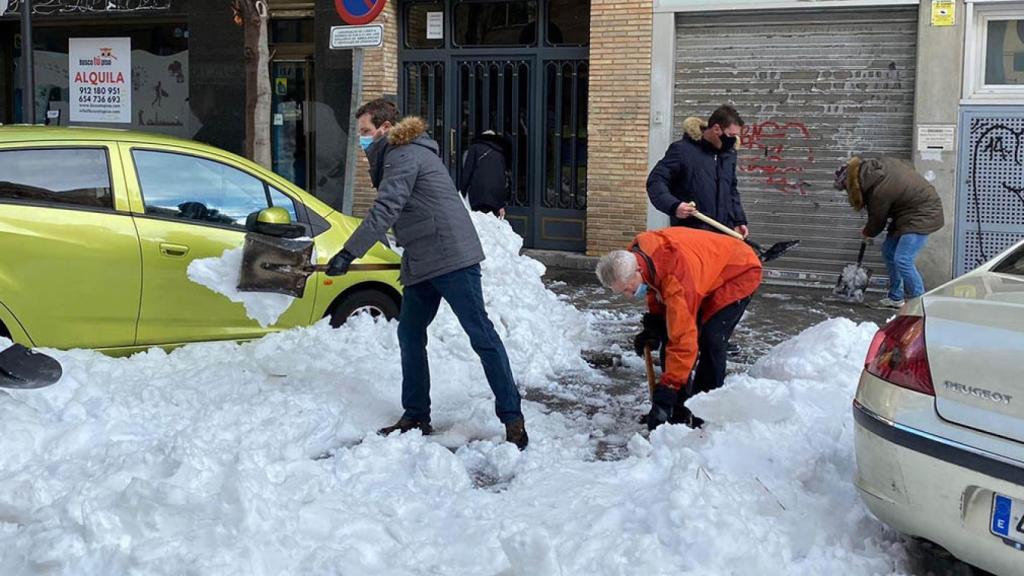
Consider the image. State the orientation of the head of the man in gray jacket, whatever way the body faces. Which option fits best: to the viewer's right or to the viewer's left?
to the viewer's left

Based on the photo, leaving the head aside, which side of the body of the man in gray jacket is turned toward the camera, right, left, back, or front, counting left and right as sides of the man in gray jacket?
left

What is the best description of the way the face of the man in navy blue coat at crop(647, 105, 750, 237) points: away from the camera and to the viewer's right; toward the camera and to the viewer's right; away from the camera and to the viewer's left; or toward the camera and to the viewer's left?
toward the camera and to the viewer's right

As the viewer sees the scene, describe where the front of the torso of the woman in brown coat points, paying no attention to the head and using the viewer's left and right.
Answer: facing to the left of the viewer

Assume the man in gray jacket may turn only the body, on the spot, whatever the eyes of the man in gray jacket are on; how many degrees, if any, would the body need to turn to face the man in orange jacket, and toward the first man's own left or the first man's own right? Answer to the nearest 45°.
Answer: approximately 180°

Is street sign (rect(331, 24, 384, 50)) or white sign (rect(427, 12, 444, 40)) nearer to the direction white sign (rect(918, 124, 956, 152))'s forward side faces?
the street sign

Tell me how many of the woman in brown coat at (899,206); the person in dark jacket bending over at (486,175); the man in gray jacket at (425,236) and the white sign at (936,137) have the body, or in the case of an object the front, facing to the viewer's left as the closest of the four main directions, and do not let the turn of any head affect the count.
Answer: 2

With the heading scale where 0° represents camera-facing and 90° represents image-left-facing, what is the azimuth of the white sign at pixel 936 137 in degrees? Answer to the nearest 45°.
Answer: approximately 0°

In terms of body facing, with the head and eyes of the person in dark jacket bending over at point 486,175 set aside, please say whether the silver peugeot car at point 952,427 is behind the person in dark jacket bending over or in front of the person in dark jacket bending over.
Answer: behind

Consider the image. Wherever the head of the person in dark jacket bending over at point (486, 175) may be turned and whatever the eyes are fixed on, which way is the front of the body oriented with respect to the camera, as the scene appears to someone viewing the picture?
away from the camera

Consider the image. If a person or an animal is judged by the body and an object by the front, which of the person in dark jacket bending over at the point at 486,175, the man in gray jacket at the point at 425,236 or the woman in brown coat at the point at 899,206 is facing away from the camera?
the person in dark jacket bending over
